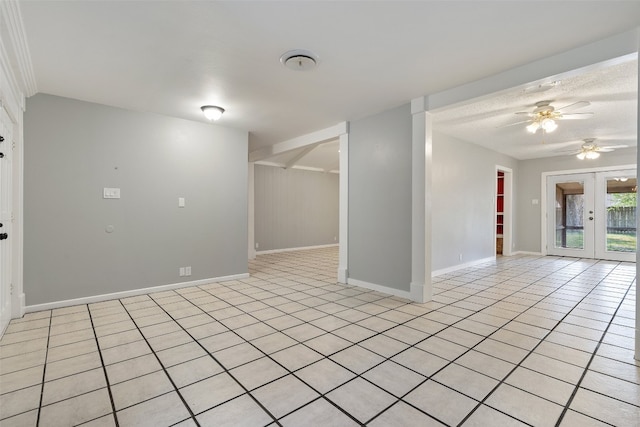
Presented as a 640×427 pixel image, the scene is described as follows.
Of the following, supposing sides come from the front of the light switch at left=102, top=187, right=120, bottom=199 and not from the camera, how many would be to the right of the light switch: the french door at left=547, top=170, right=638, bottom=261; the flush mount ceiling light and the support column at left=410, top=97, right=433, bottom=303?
0

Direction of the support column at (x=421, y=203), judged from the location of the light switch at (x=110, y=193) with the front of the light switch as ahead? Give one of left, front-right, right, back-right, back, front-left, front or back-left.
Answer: front-left

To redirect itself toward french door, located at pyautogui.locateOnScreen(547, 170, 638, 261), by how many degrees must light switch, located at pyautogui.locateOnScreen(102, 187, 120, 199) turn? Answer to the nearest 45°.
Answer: approximately 90° to its left

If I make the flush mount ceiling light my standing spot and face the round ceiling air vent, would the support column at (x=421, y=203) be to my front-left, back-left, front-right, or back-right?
front-left

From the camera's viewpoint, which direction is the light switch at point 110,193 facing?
toward the camera

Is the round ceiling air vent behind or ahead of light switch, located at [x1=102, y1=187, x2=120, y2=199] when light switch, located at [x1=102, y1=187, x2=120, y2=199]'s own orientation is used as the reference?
ahead

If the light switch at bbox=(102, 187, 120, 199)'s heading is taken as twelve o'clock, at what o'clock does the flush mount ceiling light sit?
The flush mount ceiling light is roughly at 10 o'clock from the light switch.

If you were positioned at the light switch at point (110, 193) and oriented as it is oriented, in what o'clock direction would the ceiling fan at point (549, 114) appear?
The ceiling fan is roughly at 10 o'clock from the light switch.

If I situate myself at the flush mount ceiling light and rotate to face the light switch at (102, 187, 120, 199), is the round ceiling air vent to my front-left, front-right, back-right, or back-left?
back-left

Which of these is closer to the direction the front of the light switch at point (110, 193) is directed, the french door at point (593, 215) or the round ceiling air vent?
the round ceiling air vent
